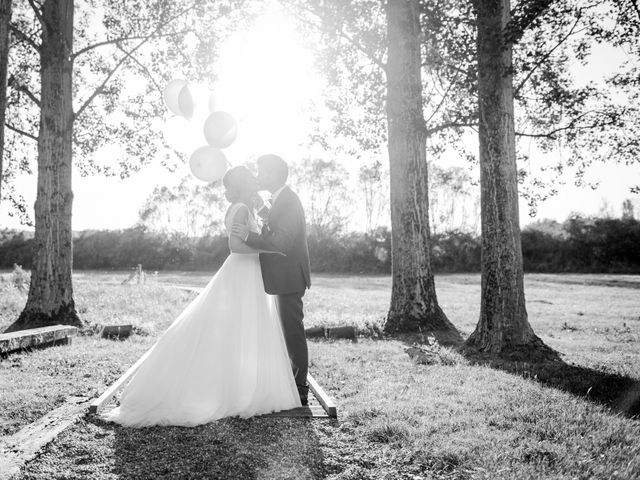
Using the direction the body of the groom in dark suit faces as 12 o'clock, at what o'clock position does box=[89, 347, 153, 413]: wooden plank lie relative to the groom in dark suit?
The wooden plank is roughly at 12 o'clock from the groom in dark suit.

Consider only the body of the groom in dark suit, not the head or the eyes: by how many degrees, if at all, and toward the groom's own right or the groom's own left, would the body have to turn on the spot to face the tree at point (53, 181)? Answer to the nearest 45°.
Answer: approximately 45° to the groom's own right

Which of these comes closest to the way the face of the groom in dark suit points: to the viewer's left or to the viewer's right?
to the viewer's left

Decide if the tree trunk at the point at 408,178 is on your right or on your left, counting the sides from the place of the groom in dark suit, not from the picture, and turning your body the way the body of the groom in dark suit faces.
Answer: on your right

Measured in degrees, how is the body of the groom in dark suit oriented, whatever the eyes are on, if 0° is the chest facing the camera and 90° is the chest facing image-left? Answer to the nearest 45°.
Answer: approximately 90°
